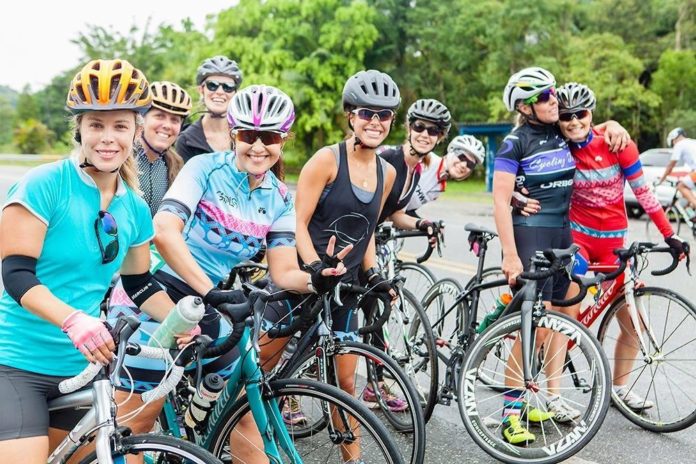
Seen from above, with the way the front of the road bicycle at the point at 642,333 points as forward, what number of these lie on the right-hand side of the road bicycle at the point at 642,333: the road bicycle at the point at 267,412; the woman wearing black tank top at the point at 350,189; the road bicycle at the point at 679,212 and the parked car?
2

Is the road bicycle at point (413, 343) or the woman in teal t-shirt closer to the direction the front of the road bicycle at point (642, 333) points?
the woman in teal t-shirt

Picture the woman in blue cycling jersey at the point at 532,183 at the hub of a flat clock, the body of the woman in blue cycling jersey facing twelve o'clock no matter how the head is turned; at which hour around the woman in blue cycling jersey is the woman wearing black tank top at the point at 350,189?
The woman wearing black tank top is roughly at 3 o'clock from the woman in blue cycling jersey.

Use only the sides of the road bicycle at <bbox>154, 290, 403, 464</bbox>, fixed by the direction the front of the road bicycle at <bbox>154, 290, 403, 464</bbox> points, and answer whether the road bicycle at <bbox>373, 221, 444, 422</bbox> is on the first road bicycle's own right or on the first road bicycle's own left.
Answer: on the first road bicycle's own left

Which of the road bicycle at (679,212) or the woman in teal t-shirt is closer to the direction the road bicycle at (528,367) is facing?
the woman in teal t-shirt

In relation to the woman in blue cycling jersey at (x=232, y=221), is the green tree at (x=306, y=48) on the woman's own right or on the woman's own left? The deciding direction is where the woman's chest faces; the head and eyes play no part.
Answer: on the woman's own left

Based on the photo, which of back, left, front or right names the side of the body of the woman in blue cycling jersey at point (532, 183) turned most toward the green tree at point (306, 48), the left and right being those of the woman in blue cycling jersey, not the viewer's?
back

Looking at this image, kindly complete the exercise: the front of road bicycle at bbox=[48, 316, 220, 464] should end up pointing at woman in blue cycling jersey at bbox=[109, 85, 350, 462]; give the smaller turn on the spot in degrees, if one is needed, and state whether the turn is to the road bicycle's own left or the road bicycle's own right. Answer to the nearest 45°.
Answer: approximately 90° to the road bicycle's own left

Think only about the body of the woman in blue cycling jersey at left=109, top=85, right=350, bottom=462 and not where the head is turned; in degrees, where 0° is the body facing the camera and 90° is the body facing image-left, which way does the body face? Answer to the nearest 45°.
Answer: approximately 315°

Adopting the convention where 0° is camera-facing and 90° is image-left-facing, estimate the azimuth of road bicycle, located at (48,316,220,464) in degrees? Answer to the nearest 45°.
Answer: approximately 315°
